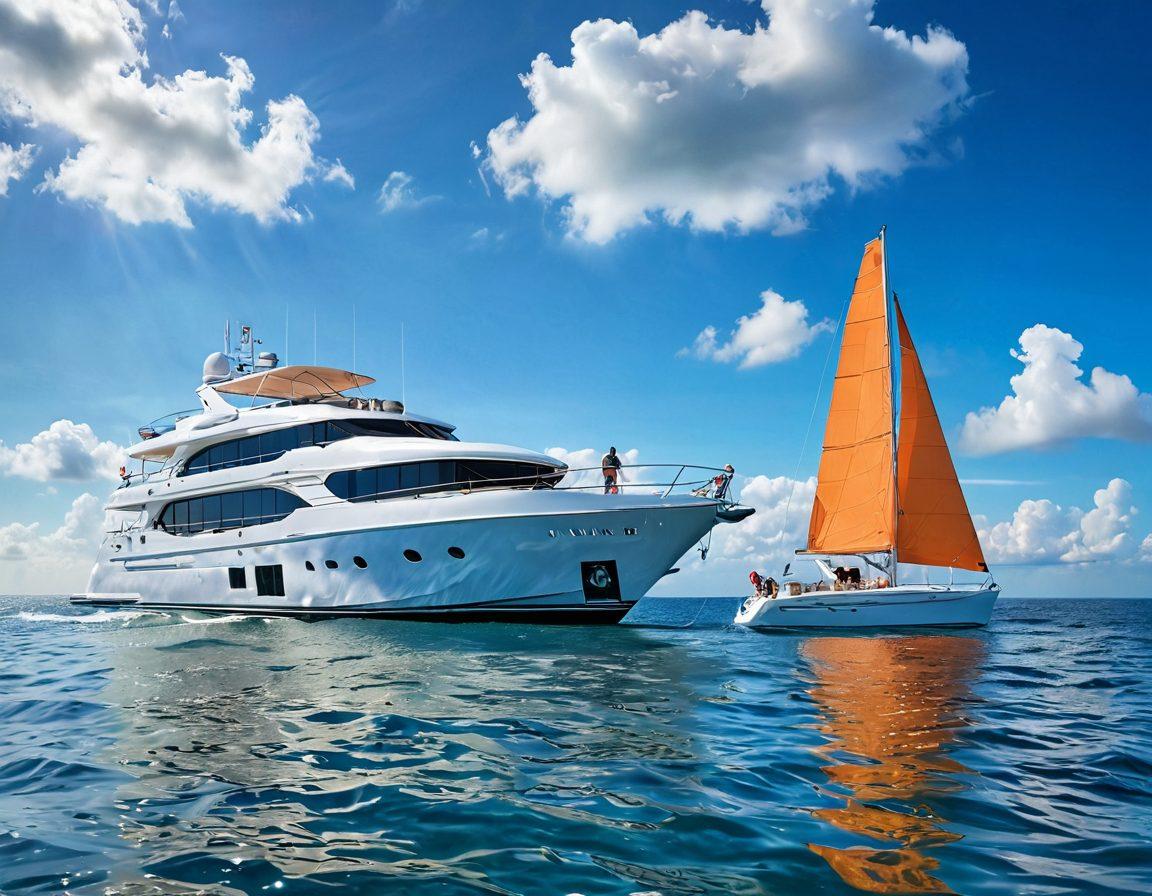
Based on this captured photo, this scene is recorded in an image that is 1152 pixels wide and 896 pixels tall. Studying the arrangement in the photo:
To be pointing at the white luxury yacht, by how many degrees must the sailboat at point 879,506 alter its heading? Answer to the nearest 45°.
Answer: approximately 135° to its right

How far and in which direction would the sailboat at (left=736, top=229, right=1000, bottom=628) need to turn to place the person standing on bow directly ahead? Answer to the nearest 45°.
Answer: approximately 135° to its right

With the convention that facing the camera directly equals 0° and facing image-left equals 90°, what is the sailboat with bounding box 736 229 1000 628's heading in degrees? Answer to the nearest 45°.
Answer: approximately 270°
